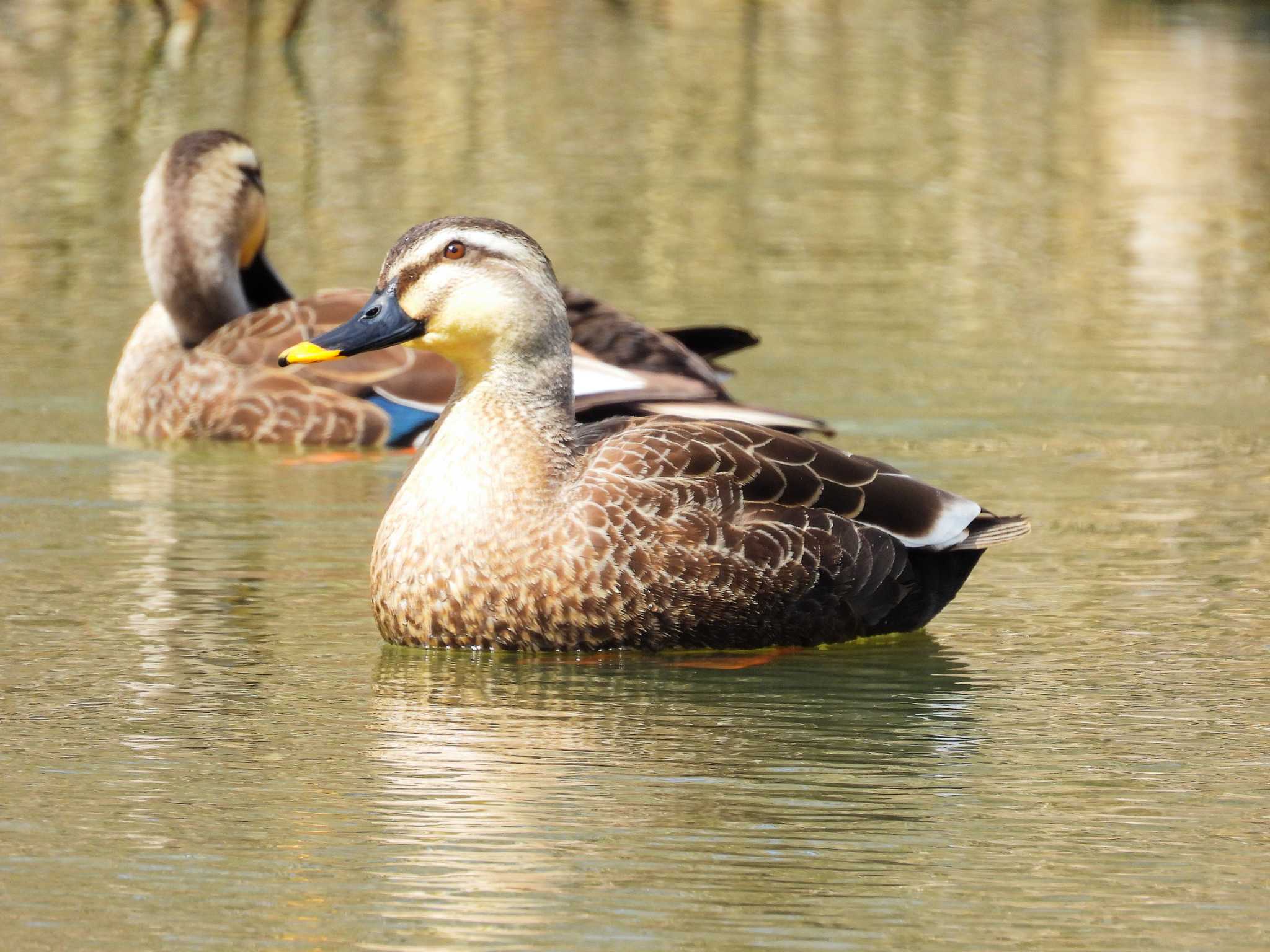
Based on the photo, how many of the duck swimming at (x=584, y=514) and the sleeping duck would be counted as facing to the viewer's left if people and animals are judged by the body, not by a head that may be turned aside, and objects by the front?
2

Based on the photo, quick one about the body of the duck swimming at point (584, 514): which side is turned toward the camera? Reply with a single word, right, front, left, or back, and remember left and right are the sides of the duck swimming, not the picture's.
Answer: left

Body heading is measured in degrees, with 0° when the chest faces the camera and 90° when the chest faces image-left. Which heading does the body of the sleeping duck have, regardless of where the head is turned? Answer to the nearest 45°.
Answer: approximately 90°

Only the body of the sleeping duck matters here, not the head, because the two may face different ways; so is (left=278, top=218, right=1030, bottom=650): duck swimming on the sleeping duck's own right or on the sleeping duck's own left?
on the sleeping duck's own left

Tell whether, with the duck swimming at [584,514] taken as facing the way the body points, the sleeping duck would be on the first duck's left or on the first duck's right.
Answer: on the first duck's right
